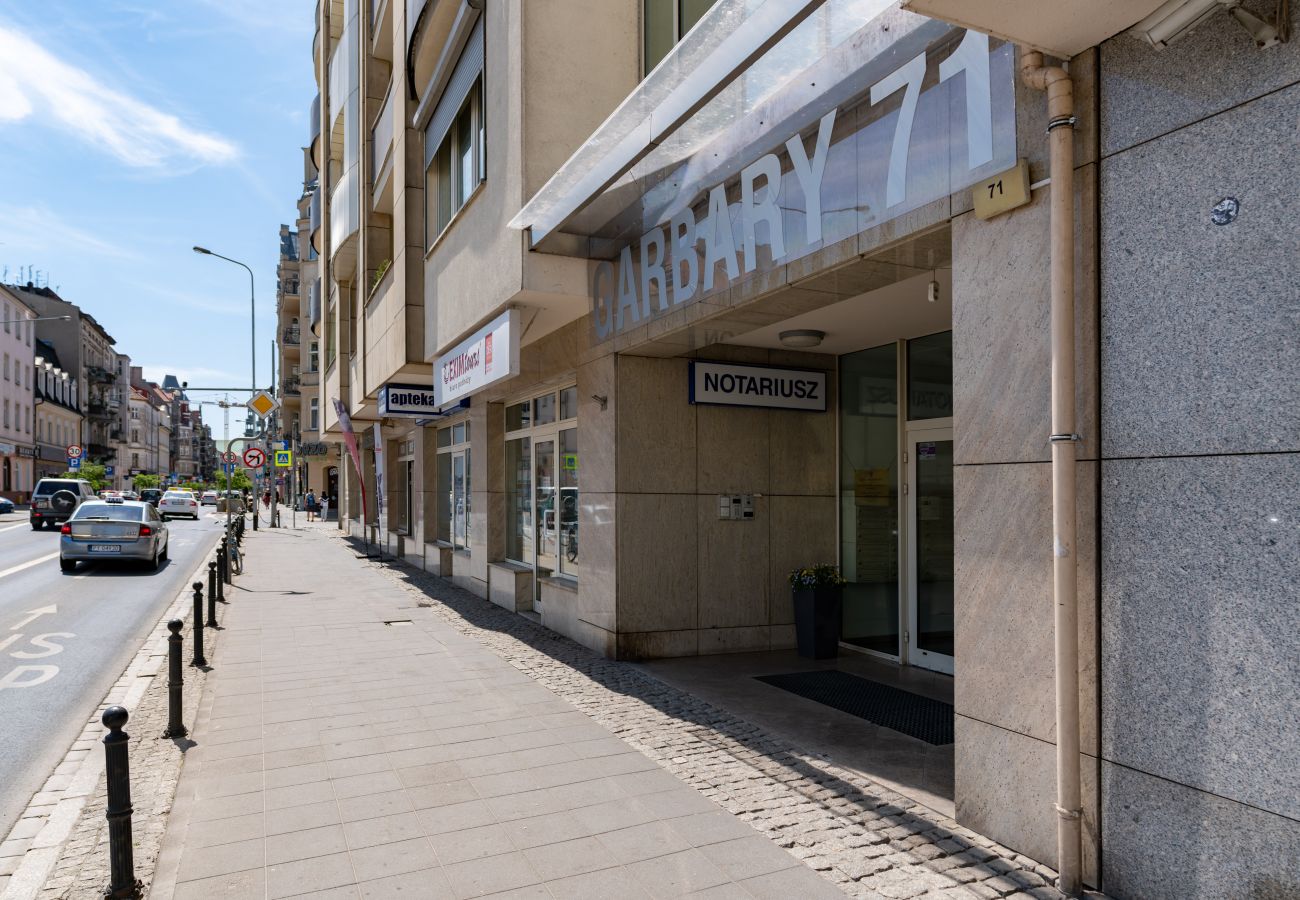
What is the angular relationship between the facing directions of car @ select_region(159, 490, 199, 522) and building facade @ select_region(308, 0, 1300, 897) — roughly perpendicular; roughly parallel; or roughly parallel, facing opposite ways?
roughly perpendicular

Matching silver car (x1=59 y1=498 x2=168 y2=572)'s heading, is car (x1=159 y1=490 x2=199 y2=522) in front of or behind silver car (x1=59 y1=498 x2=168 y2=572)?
in front

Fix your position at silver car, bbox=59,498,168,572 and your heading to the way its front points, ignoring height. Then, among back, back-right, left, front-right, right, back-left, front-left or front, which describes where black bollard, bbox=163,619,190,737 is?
back

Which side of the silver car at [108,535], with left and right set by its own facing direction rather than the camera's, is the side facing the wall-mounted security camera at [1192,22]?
back

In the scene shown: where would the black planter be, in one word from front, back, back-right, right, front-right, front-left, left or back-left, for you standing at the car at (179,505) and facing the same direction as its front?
back

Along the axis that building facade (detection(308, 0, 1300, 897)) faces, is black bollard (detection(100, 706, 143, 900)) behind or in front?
in front

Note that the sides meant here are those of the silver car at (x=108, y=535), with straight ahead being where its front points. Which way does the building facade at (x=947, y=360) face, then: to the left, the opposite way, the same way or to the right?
to the left

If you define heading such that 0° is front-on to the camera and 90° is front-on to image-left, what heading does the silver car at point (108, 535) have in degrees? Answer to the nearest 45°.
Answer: approximately 180°

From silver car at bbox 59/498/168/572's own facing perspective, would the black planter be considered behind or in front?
behind

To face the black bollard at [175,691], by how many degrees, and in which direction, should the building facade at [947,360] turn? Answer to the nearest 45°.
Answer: approximately 45° to its right

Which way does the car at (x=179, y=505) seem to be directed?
away from the camera

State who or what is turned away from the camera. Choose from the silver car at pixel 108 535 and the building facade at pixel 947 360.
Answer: the silver car

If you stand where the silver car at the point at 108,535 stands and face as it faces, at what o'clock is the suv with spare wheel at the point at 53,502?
The suv with spare wheel is roughly at 12 o'clock from the silver car.

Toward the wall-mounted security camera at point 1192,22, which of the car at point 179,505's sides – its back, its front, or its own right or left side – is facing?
back
